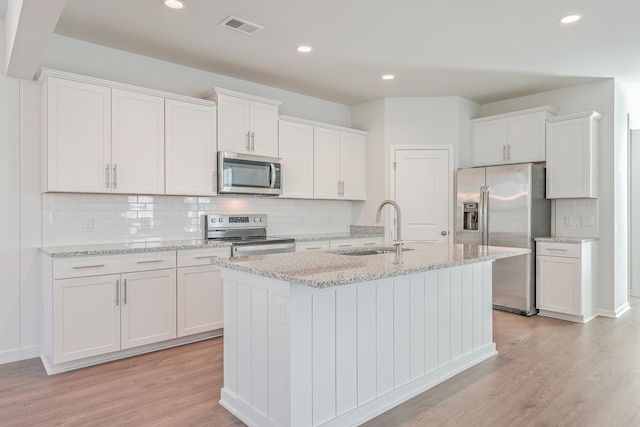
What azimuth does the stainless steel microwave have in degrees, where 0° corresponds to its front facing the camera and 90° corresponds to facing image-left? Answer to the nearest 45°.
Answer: approximately 315°

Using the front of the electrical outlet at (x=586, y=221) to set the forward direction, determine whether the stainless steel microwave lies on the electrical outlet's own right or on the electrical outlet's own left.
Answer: on the electrical outlet's own right

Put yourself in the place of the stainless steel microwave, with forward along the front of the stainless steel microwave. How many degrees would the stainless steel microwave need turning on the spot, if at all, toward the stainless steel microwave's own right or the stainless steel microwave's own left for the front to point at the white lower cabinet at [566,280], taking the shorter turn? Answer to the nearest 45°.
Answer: approximately 45° to the stainless steel microwave's own left

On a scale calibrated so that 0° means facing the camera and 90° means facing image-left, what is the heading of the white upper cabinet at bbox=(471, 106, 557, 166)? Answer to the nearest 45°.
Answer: approximately 45°

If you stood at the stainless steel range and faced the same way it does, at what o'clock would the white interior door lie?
The white interior door is roughly at 10 o'clock from the stainless steel range.

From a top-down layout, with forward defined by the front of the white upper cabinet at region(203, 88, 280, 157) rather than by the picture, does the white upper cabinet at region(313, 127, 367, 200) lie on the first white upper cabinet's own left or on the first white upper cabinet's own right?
on the first white upper cabinet's own left
